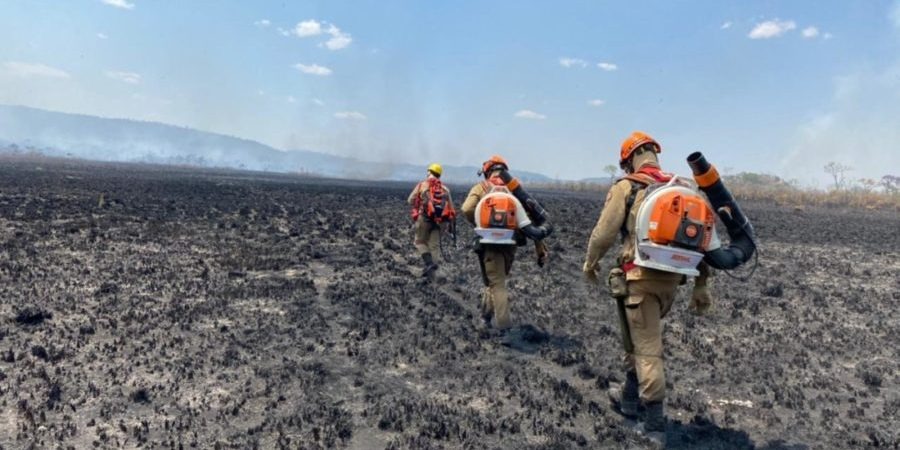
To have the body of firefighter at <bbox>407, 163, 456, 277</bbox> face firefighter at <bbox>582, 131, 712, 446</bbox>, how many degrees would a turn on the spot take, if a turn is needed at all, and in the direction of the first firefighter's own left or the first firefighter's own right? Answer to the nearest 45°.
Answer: approximately 180°

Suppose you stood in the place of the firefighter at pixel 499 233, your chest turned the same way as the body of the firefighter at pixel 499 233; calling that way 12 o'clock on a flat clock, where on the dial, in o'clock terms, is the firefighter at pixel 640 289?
the firefighter at pixel 640 289 is roughly at 5 o'clock from the firefighter at pixel 499 233.

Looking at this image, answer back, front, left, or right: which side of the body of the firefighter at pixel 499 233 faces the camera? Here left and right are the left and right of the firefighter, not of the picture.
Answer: back

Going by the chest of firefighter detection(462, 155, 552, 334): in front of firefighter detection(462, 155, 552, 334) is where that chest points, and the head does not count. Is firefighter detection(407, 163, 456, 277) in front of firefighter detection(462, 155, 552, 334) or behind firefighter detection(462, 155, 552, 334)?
in front

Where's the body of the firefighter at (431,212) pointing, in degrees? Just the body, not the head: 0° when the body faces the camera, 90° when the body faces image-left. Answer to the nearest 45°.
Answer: approximately 180°

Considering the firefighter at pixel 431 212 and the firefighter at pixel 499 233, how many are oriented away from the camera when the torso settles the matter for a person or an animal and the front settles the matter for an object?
2
